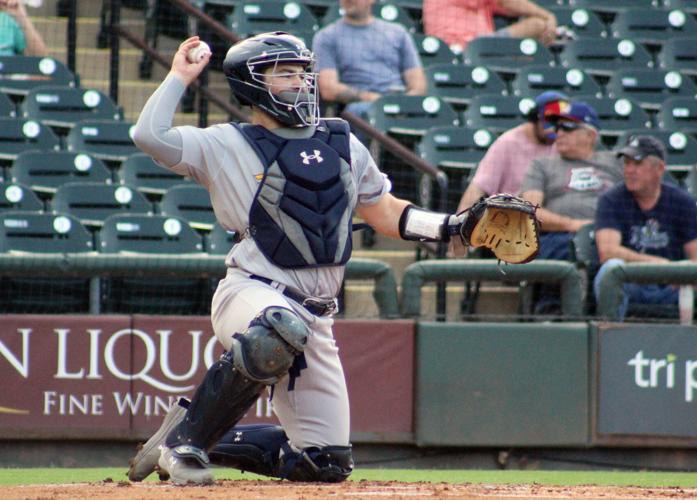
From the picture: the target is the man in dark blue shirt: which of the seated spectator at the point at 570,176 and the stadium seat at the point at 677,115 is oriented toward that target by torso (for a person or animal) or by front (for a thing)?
the stadium seat

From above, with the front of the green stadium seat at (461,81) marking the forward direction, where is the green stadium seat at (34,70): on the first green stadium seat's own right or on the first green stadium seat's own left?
on the first green stadium seat's own right

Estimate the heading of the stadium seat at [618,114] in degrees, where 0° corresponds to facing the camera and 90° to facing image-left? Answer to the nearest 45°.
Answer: approximately 0°

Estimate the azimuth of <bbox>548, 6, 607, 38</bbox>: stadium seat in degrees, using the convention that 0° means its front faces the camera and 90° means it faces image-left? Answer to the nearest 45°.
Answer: approximately 0°

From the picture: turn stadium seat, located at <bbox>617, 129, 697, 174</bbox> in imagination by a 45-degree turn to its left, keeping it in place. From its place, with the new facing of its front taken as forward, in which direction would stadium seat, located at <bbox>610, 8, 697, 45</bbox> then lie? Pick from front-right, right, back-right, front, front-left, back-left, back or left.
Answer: back-left

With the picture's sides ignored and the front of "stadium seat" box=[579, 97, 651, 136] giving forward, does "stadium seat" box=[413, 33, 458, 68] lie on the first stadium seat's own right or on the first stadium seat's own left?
on the first stadium seat's own right

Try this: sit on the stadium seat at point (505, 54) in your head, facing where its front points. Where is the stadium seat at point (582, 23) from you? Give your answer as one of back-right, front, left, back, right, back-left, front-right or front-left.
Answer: back-left

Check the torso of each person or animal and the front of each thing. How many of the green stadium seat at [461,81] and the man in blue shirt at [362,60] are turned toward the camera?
2

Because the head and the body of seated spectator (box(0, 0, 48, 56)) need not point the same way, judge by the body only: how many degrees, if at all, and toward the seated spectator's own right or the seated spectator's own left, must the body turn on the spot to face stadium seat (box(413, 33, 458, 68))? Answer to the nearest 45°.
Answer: approximately 90° to the seated spectator's own left
